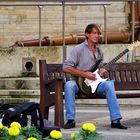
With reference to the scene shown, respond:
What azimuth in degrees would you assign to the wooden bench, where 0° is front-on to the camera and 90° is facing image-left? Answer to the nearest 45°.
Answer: approximately 315°

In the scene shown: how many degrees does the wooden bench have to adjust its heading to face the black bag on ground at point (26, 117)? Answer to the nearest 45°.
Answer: approximately 45° to its right

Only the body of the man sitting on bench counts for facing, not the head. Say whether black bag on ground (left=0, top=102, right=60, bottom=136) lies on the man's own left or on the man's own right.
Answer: on the man's own right

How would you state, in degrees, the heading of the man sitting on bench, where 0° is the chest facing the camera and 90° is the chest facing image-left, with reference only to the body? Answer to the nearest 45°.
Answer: approximately 315°
